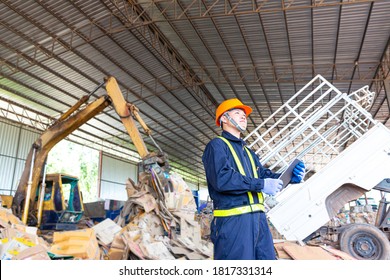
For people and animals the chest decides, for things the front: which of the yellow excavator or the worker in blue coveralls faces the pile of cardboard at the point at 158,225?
the yellow excavator

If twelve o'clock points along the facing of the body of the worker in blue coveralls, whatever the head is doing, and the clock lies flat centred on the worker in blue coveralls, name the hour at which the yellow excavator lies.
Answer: The yellow excavator is roughly at 6 o'clock from the worker in blue coveralls.

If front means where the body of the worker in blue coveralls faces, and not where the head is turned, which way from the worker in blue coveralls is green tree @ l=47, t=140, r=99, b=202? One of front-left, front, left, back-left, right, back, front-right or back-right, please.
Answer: back

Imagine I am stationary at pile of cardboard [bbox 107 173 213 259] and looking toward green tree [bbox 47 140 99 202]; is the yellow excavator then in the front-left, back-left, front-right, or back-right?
front-left

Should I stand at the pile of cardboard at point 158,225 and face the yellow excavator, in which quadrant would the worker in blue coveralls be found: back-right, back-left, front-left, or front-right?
back-left

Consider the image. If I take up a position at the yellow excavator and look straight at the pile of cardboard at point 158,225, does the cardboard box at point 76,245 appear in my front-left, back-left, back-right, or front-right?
front-right

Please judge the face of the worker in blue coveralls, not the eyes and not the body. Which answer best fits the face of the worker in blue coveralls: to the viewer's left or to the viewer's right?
to the viewer's right

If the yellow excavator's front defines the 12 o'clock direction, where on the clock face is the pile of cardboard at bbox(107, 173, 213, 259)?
The pile of cardboard is roughly at 12 o'clock from the yellow excavator.

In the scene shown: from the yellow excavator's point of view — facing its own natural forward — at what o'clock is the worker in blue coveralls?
The worker in blue coveralls is roughly at 1 o'clock from the yellow excavator.

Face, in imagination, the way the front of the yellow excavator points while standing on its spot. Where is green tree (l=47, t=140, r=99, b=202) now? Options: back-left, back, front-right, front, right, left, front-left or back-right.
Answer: back-left

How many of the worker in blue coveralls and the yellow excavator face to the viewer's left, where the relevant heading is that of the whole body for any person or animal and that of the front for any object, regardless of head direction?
0

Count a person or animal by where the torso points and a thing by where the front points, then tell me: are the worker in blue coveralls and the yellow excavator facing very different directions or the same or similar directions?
same or similar directions

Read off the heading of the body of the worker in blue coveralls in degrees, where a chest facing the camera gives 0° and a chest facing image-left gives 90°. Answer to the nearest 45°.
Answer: approximately 315°

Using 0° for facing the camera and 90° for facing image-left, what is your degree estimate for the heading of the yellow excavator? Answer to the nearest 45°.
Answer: approximately 315°
